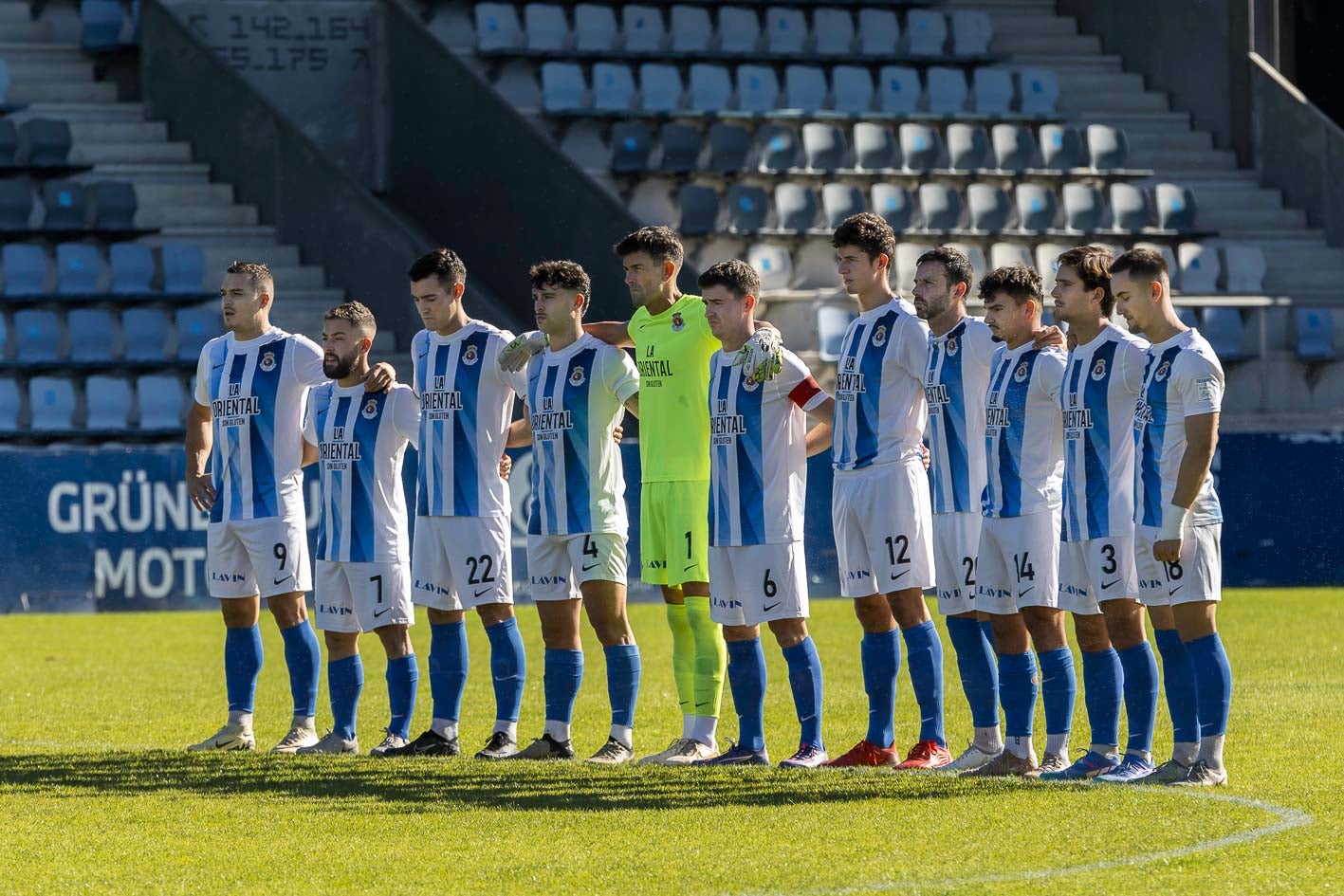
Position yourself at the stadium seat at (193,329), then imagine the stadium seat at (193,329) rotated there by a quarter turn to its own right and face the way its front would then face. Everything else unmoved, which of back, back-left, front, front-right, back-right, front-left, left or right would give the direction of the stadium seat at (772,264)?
back

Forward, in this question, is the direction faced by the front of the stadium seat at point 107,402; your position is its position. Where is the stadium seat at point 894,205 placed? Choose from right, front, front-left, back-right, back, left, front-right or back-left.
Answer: left

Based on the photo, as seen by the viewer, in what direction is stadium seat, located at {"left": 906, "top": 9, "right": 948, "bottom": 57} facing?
toward the camera

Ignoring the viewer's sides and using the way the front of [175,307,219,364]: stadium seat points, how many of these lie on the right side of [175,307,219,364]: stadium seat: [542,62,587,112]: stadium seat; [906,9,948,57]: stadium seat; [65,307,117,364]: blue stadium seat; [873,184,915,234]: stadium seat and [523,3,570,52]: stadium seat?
1

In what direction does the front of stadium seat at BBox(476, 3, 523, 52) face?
toward the camera

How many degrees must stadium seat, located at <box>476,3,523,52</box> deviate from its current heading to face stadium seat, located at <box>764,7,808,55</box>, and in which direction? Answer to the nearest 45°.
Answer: approximately 90° to its left

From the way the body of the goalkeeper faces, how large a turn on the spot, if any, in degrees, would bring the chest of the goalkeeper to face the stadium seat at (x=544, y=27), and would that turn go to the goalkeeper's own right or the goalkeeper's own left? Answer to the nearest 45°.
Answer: approximately 135° to the goalkeeper's own right

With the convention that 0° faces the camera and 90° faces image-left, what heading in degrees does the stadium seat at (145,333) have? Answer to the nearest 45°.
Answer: approximately 0°

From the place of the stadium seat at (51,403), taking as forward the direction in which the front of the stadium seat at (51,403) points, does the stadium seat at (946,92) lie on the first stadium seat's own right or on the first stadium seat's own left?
on the first stadium seat's own left

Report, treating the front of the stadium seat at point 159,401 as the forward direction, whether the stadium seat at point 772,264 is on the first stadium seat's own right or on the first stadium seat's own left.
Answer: on the first stadium seat's own left

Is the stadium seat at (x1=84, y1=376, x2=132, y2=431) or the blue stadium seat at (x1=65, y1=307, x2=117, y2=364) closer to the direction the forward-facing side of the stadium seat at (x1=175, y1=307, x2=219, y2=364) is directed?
the stadium seat

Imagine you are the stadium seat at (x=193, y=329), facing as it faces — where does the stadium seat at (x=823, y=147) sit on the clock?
the stadium seat at (x=823, y=147) is roughly at 9 o'clock from the stadium seat at (x=193, y=329).

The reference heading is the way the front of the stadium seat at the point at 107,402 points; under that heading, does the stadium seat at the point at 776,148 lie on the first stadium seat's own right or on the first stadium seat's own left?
on the first stadium seat's own left
